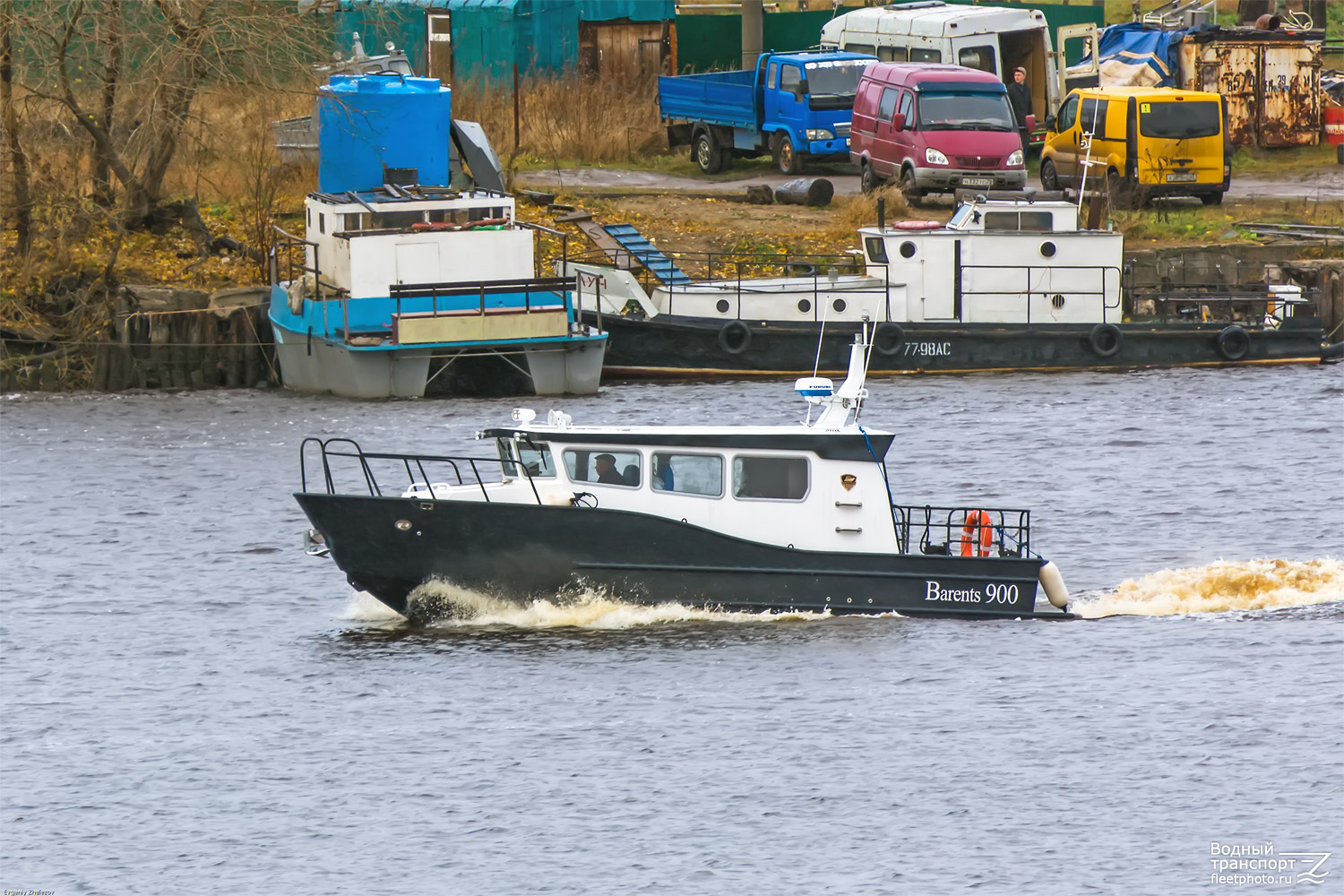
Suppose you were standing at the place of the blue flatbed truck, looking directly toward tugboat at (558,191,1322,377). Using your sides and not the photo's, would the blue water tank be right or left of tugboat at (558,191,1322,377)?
right

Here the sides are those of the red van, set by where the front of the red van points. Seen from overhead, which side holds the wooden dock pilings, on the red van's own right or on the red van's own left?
on the red van's own right

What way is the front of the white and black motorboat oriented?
to the viewer's left

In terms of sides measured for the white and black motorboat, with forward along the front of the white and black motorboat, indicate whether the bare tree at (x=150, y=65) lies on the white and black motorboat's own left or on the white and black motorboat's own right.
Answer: on the white and black motorboat's own right

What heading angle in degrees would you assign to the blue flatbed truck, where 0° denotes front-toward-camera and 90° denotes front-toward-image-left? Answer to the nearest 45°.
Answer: approximately 315°

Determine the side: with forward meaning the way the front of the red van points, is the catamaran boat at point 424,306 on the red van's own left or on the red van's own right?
on the red van's own right

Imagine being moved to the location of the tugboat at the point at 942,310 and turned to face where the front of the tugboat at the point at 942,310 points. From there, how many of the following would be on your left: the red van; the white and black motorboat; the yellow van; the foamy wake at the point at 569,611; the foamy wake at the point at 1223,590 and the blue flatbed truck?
3
